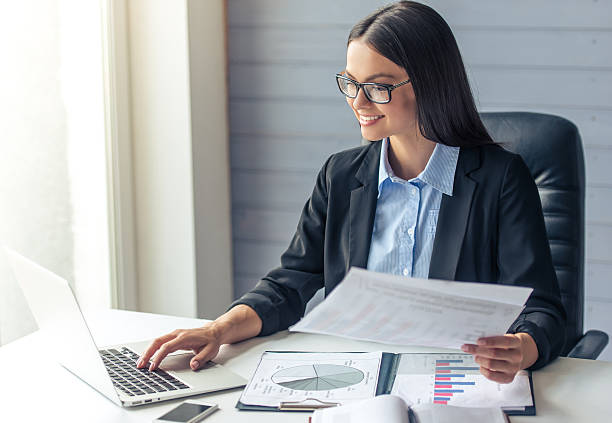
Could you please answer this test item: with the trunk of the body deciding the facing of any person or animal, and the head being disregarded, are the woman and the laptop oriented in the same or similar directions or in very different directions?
very different directions

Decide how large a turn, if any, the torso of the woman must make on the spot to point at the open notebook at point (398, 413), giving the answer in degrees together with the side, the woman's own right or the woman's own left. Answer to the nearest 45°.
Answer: approximately 45° to the woman's own left

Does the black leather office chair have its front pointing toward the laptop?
yes

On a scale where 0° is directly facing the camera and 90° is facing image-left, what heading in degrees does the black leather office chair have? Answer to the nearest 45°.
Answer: approximately 45°

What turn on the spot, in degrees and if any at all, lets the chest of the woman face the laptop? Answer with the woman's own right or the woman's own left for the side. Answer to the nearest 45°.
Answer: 0° — they already face it

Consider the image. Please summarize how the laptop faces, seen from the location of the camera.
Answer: facing away from the viewer and to the right of the viewer

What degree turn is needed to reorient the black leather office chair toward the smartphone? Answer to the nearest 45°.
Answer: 0° — it already faces it

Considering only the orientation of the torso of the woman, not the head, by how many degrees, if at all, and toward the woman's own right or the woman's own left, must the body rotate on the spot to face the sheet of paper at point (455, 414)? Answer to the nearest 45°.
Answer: approximately 45° to the woman's own left
